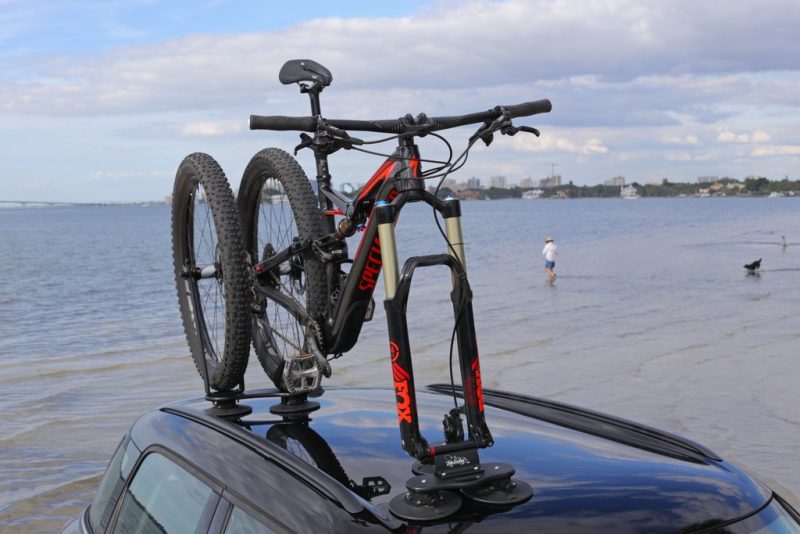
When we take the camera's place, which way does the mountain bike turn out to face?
facing the viewer and to the right of the viewer

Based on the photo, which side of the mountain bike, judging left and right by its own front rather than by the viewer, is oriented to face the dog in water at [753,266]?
left

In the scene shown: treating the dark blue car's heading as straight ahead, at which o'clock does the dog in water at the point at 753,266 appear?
The dog in water is roughly at 8 o'clock from the dark blue car.

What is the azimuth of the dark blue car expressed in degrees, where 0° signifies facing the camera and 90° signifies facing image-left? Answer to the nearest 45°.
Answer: approximately 315°
